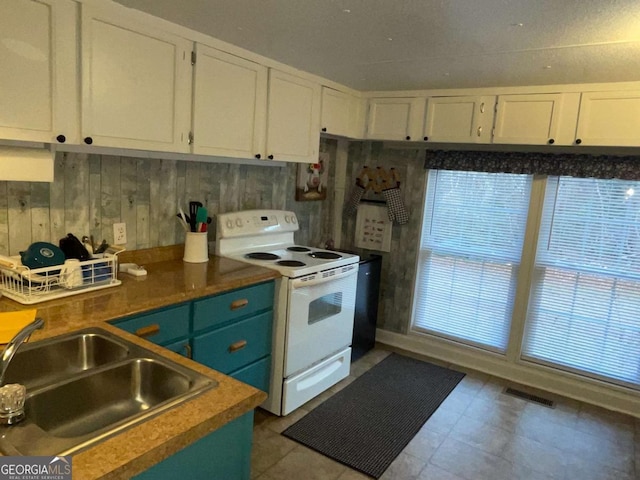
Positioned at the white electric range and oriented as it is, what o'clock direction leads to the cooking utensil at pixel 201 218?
The cooking utensil is roughly at 4 o'clock from the white electric range.

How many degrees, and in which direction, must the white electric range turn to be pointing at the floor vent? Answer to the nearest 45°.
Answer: approximately 45° to its left

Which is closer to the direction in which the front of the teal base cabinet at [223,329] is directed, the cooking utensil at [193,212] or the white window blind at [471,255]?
the white window blind
